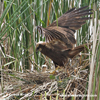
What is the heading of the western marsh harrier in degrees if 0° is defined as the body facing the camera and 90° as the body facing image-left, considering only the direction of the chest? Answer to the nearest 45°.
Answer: approximately 90°
